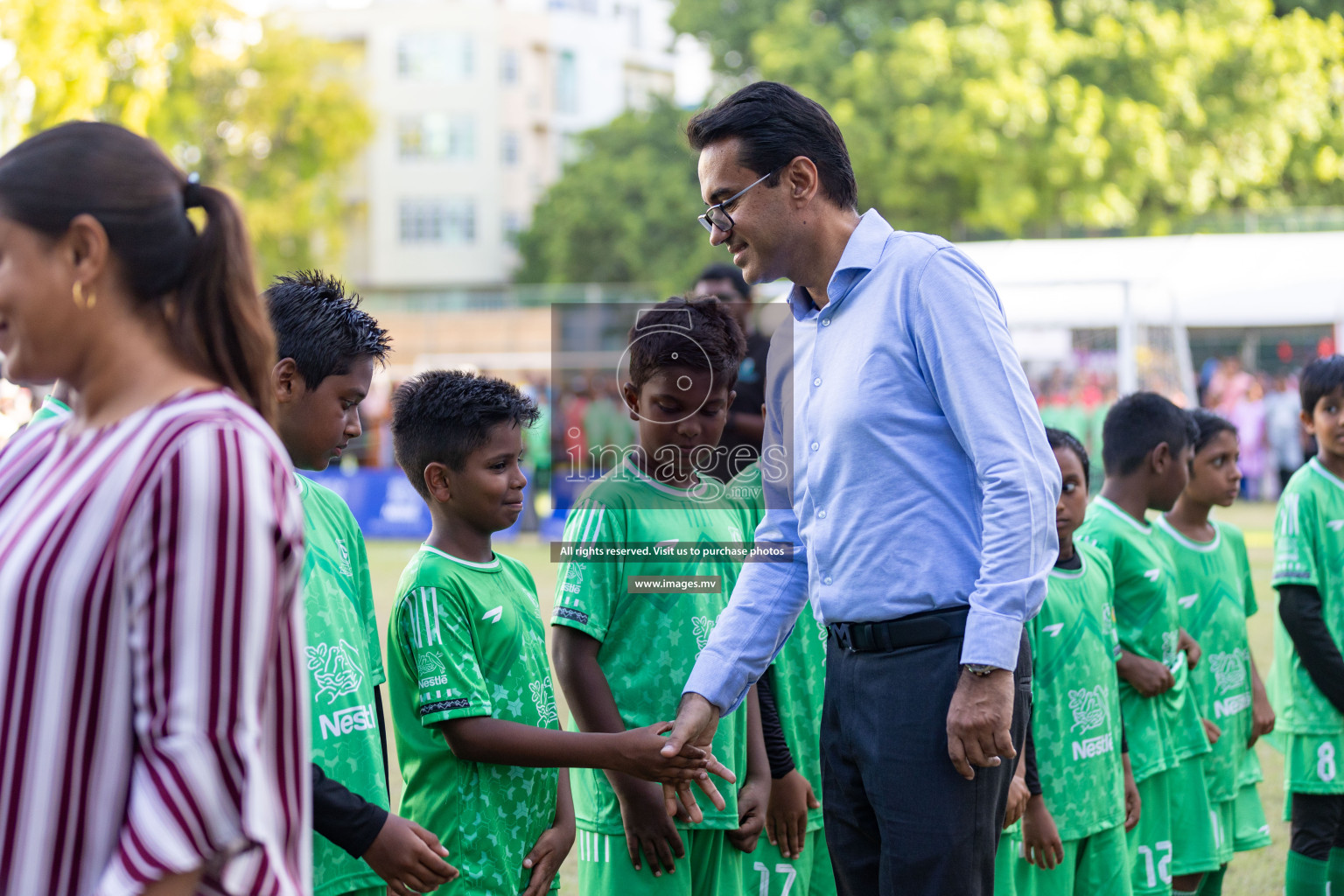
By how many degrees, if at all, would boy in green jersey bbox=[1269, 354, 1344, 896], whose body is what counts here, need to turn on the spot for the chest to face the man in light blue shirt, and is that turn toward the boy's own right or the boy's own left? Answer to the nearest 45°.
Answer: approximately 45° to the boy's own right

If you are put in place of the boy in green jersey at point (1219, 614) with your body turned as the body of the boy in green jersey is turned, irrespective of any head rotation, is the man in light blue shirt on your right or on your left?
on your right

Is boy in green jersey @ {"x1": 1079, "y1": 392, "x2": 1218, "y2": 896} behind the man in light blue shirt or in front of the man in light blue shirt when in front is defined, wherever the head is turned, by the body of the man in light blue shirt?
behind

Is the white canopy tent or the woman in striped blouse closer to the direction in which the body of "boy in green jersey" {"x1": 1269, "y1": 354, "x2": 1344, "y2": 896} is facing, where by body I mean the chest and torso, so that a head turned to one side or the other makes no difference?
the woman in striped blouse

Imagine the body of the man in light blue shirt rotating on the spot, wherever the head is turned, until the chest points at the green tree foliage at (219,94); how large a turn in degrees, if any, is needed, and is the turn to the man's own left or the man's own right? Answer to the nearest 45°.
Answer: approximately 90° to the man's own right

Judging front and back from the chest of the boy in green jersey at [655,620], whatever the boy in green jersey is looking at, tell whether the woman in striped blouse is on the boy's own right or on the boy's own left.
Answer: on the boy's own right
